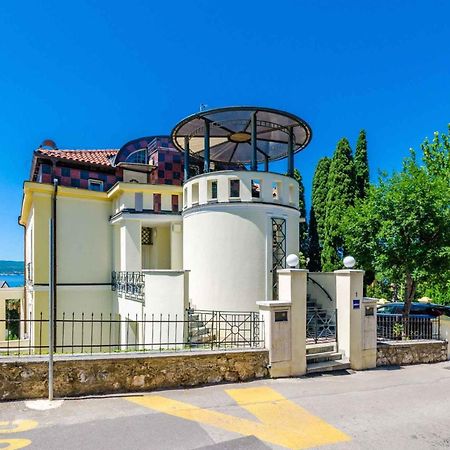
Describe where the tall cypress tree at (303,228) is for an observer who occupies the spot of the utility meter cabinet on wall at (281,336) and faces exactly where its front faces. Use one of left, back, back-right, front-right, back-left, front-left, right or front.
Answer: back

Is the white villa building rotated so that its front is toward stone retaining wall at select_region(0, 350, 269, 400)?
yes

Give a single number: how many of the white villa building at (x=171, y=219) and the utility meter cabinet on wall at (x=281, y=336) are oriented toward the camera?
2

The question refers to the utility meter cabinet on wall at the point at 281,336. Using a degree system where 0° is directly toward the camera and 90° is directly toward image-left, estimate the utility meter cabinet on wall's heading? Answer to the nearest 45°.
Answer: approximately 0°

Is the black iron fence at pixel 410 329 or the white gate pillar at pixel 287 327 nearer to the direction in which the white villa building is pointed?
the white gate pillar

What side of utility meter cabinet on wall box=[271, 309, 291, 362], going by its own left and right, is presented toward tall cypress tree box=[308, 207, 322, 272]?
back
